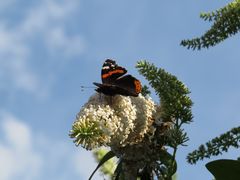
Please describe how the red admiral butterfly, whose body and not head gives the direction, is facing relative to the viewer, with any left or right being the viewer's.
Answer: facing to the left of the viewer
